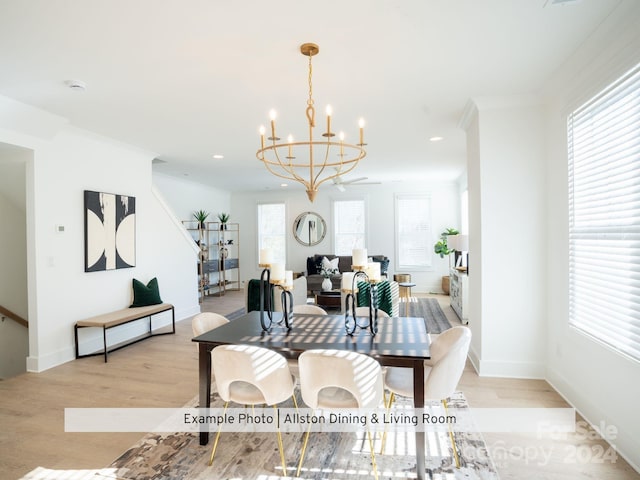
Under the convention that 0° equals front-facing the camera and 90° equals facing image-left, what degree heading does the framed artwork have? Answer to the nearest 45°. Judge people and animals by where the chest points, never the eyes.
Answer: approximately 315°

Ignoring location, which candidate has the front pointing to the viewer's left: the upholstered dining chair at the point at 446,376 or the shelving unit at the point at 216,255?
the upholstered dining chair

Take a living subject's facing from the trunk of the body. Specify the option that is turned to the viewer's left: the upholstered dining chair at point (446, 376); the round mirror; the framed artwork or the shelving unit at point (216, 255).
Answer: the upholstered dining chair

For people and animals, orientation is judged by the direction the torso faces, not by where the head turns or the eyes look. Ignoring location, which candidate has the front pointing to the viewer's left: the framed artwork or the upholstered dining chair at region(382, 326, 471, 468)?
the upholstered dining chair

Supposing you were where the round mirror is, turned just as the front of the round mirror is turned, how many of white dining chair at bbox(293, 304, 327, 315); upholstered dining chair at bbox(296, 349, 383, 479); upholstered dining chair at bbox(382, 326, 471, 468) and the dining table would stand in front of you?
4

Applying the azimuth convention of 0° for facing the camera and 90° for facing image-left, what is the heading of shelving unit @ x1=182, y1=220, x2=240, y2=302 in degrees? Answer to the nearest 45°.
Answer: approximately 315°

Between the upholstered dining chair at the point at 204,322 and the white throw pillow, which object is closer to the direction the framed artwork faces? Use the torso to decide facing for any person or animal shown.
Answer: the upholstered dining chair

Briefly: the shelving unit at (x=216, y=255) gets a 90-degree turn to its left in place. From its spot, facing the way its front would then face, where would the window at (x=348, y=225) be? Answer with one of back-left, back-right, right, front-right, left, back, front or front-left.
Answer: front-right

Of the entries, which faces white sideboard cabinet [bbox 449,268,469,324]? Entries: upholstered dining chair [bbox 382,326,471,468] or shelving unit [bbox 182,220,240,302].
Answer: shelving unit [bbox 182,220,240,302]

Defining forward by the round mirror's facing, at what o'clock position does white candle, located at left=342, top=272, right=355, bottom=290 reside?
The white candle is roughly at 12 o'clock from the round mirror.

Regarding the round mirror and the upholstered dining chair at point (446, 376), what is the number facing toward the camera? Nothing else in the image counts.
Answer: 1

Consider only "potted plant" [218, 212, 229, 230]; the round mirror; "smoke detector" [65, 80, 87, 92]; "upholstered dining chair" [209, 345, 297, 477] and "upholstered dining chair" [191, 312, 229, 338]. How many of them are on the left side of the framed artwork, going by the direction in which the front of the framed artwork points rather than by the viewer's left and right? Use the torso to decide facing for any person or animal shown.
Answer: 2

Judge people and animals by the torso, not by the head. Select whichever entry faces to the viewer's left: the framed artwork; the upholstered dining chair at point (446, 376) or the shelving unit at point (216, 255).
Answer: the upholstered dining chair

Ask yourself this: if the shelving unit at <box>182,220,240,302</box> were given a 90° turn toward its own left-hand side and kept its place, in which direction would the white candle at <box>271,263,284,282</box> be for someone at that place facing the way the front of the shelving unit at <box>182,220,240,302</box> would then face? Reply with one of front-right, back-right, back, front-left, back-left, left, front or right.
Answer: back-right

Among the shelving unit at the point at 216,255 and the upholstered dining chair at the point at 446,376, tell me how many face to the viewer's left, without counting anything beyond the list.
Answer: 1

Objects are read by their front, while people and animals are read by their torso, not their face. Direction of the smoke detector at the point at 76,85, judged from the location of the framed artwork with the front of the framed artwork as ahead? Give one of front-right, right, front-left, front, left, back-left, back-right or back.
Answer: front-right

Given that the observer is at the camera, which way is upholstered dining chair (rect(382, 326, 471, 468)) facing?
facing to the left of the viewer
